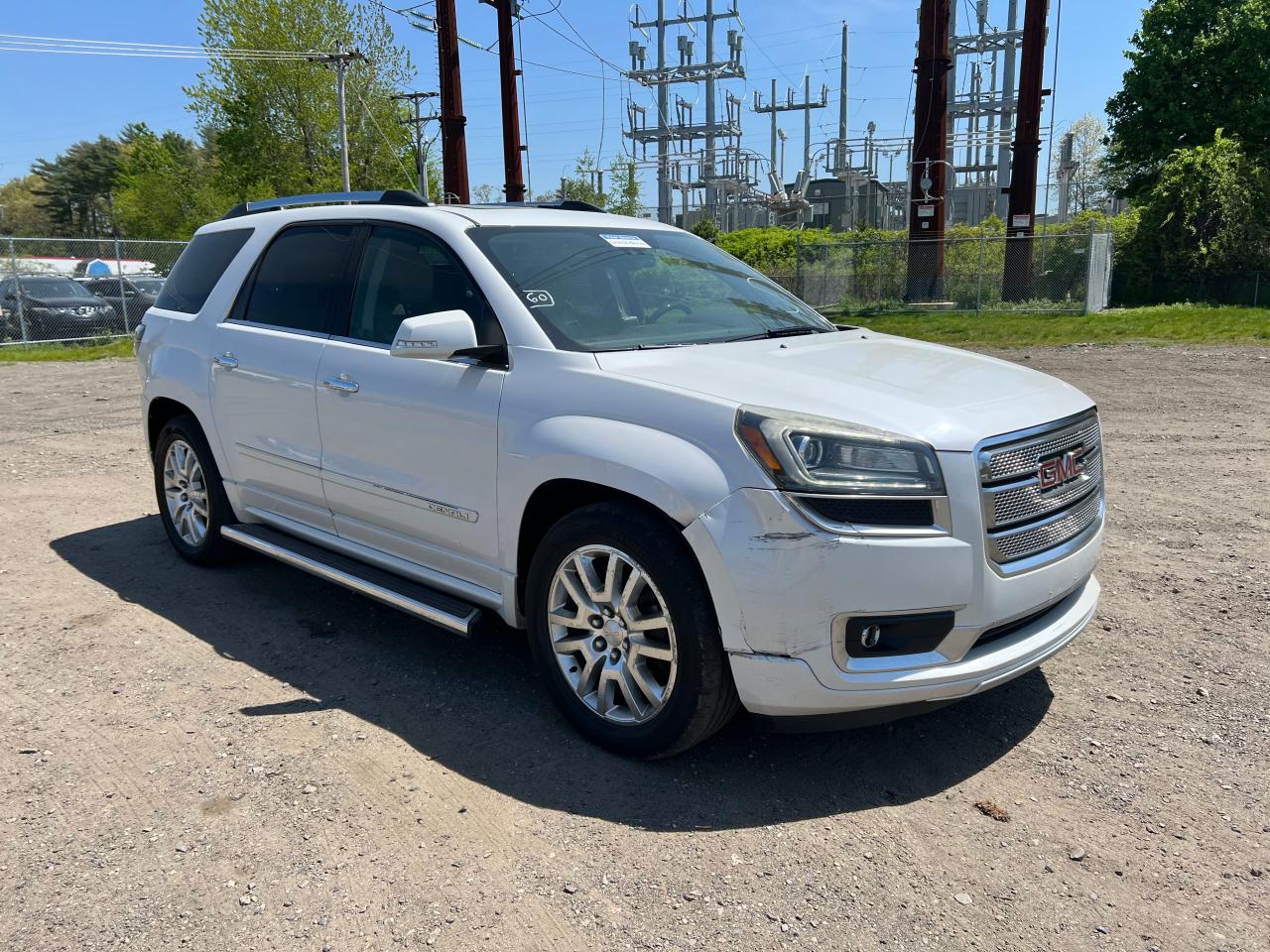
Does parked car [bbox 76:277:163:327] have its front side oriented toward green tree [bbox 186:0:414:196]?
no

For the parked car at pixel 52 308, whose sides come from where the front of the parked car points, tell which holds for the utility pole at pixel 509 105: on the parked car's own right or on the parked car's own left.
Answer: on the parked car's own left

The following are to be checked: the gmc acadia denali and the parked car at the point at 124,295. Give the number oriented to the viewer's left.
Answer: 0

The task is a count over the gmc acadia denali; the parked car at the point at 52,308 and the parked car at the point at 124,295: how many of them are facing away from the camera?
0

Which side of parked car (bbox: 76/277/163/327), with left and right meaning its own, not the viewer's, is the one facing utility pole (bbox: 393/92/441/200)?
left

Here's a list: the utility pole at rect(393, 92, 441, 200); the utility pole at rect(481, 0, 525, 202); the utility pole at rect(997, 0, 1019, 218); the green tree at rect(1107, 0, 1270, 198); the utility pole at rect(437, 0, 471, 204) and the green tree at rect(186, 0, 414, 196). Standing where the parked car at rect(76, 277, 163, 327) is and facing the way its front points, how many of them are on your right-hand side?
0

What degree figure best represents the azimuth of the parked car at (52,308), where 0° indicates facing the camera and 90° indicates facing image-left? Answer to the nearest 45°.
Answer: approximately 315°

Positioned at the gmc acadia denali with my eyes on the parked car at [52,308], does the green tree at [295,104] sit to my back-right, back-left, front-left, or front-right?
front-right

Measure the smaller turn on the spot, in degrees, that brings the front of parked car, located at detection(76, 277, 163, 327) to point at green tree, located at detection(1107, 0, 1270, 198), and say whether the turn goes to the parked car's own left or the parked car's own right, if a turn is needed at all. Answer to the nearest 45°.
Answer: approximately 45° to the parked car's own left

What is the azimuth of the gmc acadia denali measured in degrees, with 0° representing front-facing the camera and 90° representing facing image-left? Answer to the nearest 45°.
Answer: approximately 315°

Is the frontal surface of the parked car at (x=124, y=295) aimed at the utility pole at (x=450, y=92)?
no

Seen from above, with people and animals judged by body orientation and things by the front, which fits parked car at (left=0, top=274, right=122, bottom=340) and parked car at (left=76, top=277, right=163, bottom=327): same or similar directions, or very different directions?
same or similar directions

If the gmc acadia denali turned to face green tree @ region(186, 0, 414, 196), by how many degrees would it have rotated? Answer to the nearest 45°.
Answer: approximately 135° to its left

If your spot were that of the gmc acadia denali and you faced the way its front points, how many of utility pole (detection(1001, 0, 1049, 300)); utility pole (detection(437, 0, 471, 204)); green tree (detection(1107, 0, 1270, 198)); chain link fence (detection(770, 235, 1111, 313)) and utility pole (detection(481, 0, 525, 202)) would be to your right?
0

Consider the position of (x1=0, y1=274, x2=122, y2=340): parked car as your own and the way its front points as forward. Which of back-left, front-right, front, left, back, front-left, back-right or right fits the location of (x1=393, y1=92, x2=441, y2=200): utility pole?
left

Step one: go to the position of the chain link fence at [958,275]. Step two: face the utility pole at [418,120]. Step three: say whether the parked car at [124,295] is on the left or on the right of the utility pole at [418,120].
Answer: left

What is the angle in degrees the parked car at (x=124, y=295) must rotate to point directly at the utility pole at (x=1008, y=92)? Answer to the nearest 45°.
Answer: approximately 45° to its left

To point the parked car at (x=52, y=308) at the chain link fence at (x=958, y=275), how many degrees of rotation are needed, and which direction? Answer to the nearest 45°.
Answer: approximately 45° to its left

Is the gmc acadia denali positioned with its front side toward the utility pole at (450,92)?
no
